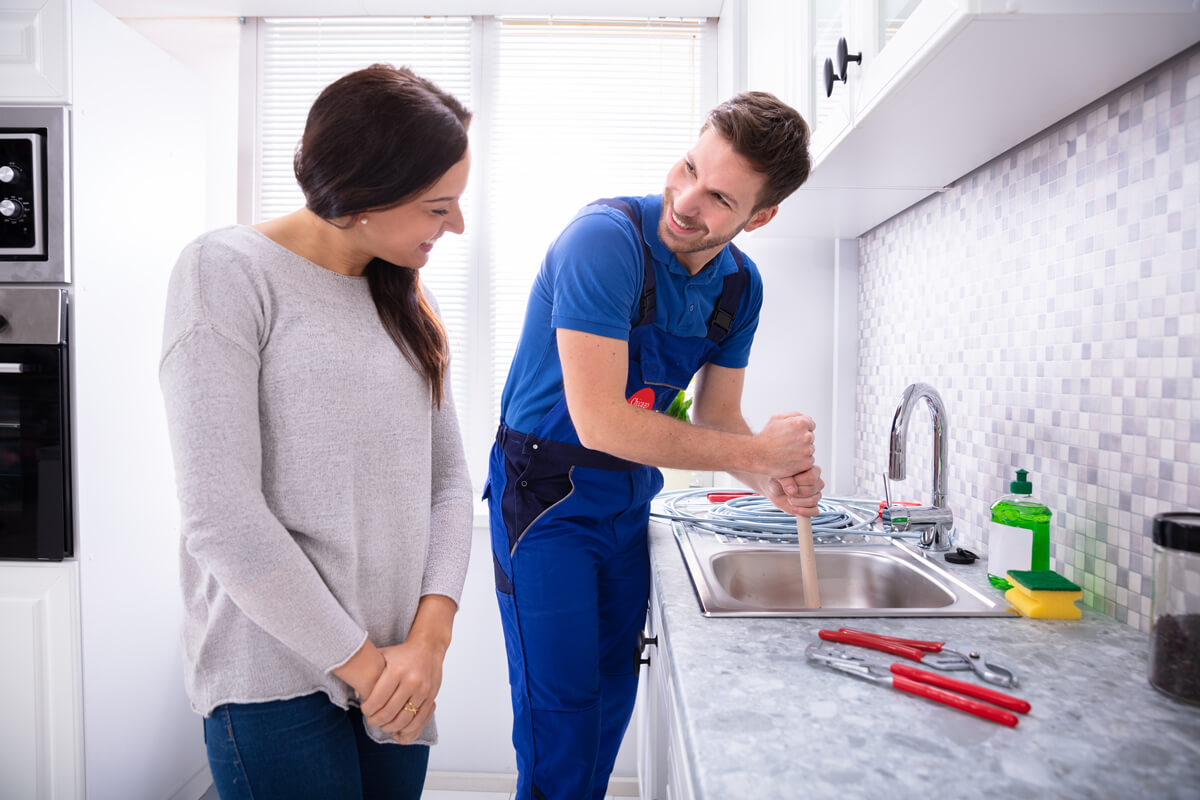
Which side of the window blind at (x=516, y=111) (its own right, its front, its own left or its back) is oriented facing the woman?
front

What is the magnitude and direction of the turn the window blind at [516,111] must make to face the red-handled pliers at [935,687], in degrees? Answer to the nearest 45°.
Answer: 0° — it already faces it

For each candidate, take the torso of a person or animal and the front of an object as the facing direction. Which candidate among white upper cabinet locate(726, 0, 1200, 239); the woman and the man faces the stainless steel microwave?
the white upper cabinet

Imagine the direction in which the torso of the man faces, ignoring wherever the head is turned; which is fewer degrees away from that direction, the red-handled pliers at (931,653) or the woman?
the red-handled pliers

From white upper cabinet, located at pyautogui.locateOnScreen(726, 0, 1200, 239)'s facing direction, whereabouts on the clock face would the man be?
The man is roughly at 12 o'clock from the white upper cabinet.

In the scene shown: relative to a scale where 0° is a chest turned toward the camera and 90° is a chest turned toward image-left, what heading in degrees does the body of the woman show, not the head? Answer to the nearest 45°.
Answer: approximately 315°

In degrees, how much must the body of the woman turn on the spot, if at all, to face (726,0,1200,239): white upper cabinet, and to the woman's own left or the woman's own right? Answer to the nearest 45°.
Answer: approximately 45° to the woman's own left

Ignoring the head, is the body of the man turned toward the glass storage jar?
yes

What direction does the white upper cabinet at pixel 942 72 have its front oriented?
to the viewer's left

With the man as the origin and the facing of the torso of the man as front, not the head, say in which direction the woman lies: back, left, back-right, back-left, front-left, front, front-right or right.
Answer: right

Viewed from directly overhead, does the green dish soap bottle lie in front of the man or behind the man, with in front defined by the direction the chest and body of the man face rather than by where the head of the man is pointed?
in front

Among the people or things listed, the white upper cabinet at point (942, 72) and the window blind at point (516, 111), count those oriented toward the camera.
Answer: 1

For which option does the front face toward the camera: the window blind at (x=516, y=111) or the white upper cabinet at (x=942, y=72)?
the window blind

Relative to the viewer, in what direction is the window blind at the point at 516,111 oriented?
toward the camera

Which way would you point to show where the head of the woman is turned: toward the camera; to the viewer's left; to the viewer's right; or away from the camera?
to the viewer's right

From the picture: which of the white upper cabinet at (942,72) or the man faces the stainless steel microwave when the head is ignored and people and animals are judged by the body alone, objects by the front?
the white upper cabinet

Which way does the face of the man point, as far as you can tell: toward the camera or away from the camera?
toward the camera
